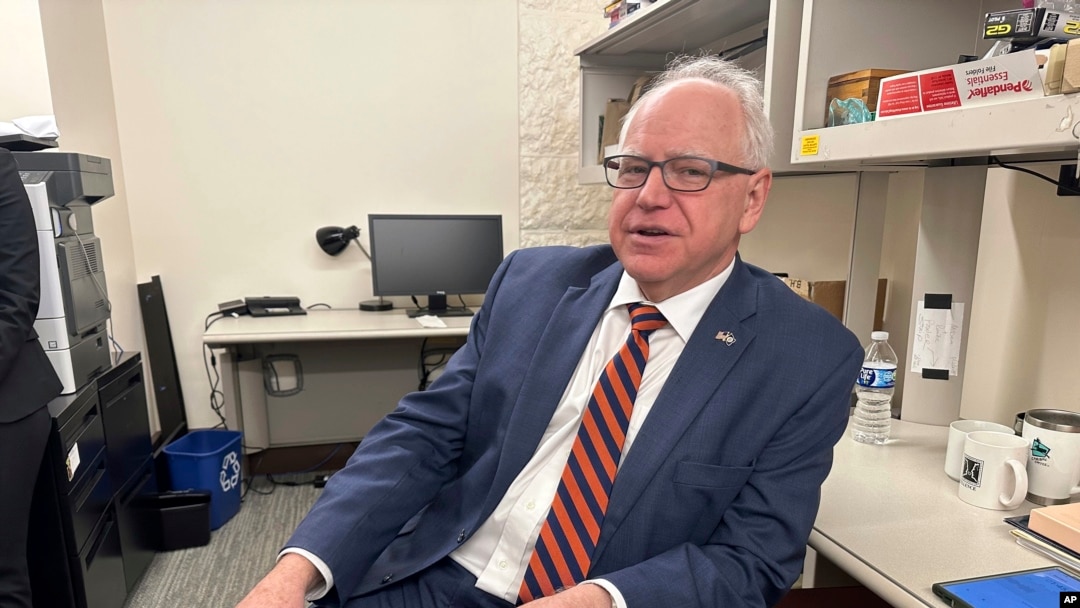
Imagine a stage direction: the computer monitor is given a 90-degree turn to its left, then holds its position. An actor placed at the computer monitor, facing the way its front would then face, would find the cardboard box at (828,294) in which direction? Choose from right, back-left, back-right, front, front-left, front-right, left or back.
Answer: front-right

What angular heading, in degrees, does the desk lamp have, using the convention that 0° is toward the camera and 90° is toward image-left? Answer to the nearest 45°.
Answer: approximately 90°

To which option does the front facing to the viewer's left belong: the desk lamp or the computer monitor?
the desk lamp

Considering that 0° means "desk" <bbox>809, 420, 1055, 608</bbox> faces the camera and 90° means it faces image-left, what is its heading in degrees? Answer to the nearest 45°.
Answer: approximately 45°

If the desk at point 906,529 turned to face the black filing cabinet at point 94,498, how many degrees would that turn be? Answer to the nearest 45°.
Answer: approximately 45° to its right

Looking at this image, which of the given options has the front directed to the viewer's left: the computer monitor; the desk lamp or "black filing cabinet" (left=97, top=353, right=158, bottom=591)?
the desk lamp

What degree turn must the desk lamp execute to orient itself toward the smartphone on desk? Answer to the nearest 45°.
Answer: approximately 90° to its left

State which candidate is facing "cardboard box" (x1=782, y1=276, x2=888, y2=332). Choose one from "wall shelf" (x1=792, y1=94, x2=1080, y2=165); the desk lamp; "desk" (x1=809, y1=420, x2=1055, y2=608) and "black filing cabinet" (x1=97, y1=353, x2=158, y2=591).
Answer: the black filing cabinet

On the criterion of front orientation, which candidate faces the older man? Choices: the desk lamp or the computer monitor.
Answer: the computer monitor

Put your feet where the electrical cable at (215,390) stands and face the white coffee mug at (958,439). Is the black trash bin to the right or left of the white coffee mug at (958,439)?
right

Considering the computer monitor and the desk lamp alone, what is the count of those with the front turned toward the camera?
1

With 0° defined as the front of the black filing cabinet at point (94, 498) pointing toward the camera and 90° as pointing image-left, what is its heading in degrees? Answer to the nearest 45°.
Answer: approximately 315°

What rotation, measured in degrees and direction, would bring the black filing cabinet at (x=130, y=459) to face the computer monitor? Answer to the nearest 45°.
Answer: approximately 45° to its left
